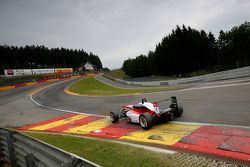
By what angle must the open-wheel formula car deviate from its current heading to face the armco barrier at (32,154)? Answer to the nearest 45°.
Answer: approximately 90° to its left

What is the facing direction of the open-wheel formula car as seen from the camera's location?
facing away from the viewer and to the left of the viewer
